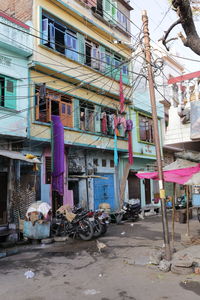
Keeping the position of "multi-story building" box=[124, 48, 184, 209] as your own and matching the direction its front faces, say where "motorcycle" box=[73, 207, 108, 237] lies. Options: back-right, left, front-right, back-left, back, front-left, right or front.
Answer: front-right

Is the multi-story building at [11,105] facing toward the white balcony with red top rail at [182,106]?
yes

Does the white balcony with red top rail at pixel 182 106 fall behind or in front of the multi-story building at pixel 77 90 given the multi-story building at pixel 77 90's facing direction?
in front

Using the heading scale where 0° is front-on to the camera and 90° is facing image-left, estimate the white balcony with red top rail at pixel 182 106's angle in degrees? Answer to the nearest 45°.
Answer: approximately 45°

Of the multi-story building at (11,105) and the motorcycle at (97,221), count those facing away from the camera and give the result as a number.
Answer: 0

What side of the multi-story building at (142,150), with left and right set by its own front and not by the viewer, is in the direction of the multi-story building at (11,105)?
right
